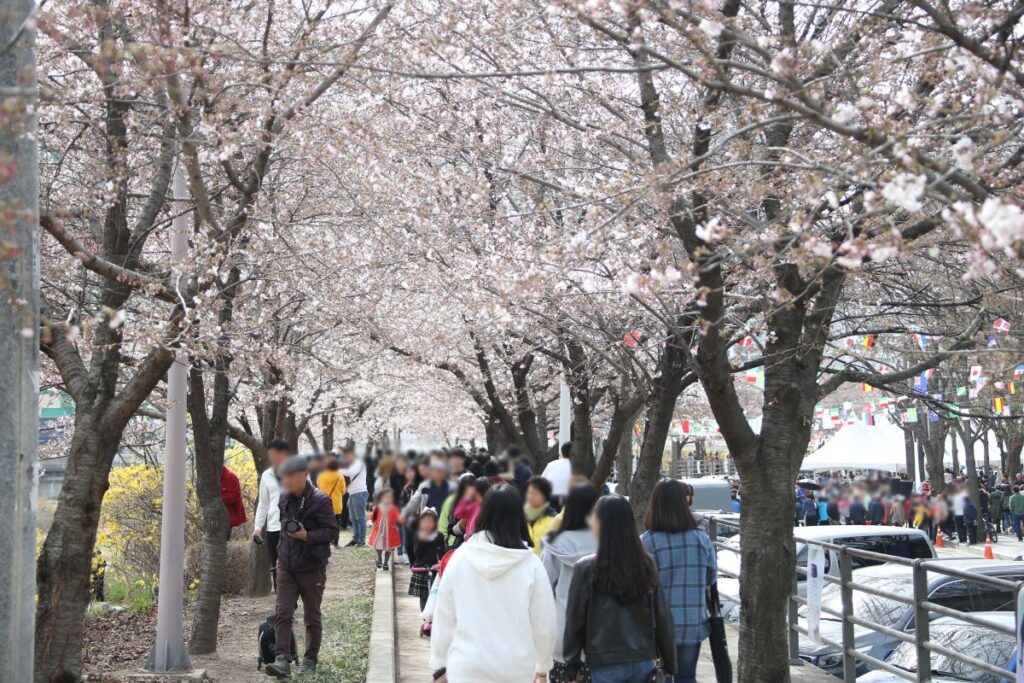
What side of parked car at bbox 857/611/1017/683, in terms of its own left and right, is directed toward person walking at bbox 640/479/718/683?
front

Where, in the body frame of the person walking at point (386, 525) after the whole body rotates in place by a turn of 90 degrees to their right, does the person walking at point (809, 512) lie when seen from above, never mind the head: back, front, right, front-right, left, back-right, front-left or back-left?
back-right

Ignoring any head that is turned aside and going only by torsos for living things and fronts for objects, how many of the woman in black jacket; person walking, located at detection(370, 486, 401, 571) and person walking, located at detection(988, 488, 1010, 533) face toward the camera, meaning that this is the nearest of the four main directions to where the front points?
1

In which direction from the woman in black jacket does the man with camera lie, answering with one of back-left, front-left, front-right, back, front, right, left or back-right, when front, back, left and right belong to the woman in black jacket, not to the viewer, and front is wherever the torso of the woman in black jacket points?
front-left

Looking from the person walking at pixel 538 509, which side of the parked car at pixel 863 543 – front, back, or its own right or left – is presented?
front

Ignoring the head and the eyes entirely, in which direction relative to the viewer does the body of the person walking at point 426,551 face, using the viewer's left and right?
facing the viewer

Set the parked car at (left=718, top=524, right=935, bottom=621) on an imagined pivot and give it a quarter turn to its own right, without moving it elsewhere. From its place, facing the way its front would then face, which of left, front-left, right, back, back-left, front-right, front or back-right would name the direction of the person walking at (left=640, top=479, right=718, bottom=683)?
back-left

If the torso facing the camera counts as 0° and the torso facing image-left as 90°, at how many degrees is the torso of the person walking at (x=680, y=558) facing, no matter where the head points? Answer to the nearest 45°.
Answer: approximately 180°

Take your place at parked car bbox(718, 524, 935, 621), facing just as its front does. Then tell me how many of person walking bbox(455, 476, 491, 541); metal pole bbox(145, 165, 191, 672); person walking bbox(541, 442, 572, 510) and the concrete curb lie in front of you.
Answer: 4

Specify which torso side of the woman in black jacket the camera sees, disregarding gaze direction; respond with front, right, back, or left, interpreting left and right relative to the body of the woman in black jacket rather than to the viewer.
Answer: back

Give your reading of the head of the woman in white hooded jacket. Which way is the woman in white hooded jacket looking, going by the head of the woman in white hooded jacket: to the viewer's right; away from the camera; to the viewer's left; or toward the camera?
away from the camera

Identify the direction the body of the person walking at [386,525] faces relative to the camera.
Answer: toward the camera

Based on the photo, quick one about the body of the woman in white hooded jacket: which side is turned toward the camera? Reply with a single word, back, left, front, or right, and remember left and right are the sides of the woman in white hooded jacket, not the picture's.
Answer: back
